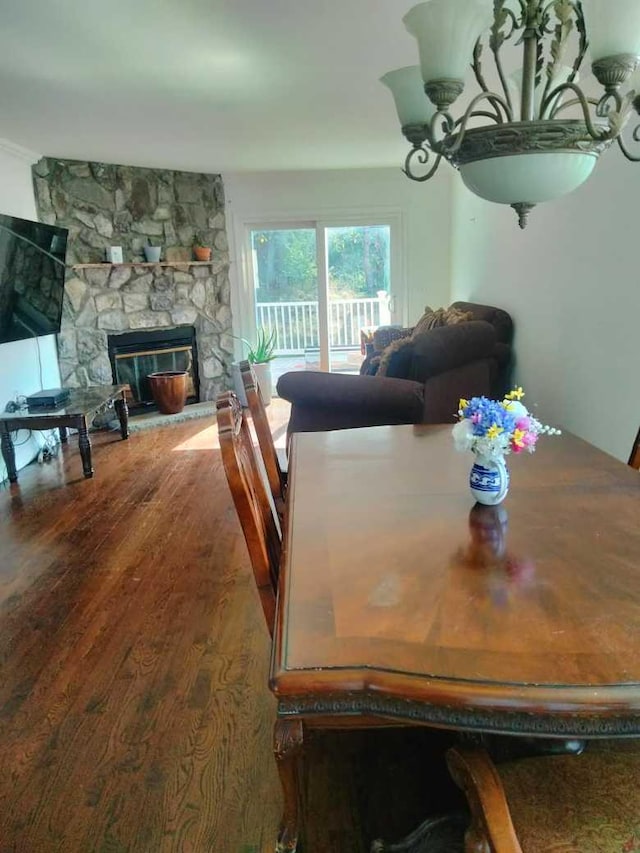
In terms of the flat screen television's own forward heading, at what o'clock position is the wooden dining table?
The wooden dining table is roughly at 1 o'clock from the flat screen television.

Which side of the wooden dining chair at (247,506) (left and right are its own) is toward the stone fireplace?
left

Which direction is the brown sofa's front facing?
to the viewer's left

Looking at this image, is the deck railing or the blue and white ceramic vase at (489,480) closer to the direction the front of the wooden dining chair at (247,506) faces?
the blue and white ceramic vase

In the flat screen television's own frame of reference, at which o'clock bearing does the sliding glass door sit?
The sliding glass door is roughly at 10 o'clock from the flat screen television.

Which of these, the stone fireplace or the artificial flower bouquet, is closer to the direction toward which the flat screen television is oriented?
the artificial flower bouquet

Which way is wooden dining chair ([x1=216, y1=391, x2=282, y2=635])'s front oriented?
to the viewer's right

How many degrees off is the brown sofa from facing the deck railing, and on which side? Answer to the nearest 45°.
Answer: approximately 90° to its right

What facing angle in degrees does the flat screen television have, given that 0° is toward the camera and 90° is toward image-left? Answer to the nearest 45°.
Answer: approximately 315°

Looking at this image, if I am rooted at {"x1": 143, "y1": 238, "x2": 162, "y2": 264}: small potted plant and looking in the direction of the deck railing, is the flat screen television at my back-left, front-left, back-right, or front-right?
back-right

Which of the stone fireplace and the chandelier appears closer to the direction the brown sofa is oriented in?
the stone fireplace

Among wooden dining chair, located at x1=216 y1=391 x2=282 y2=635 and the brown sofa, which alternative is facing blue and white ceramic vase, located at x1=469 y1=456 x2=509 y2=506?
the wooden dining chair

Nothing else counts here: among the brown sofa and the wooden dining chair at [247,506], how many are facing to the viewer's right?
1

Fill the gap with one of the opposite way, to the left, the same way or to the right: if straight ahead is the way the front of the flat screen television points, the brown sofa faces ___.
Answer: the opposite way

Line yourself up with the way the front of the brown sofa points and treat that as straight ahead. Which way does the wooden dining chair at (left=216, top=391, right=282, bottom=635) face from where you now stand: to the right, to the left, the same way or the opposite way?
the opposite way

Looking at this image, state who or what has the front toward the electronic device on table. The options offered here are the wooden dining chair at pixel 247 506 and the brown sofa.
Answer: the brown sofa
